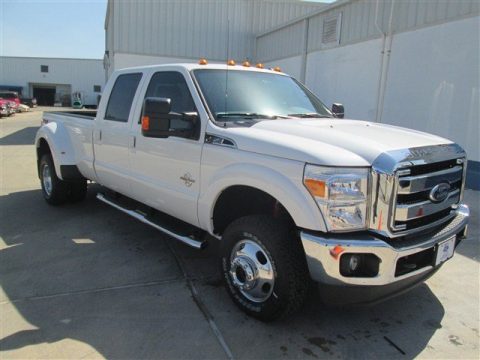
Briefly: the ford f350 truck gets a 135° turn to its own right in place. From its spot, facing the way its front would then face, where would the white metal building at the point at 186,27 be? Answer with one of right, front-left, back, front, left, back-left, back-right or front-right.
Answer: right

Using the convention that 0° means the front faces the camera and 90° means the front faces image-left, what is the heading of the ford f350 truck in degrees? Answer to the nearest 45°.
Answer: approximately 315°

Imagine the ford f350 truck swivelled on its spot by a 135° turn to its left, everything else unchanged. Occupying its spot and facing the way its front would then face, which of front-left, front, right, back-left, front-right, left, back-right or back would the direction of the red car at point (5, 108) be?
front-left

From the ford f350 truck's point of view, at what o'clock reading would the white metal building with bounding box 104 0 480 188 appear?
The white metal building is roughly at 8 o'clock from the ford f350 truck.
